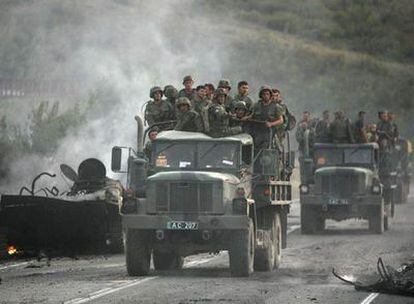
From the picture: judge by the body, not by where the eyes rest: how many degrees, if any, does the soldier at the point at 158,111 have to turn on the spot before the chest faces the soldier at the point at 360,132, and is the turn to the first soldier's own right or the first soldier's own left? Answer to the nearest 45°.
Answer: approximately 135° to the first soldier's own left

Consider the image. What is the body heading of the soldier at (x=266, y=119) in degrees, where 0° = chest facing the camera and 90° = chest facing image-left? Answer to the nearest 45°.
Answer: approximately 0°

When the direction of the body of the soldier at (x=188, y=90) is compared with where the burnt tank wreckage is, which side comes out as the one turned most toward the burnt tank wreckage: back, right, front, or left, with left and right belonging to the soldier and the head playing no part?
right

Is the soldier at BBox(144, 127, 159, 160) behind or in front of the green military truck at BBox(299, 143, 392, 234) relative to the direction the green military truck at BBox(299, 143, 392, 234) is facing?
in front
